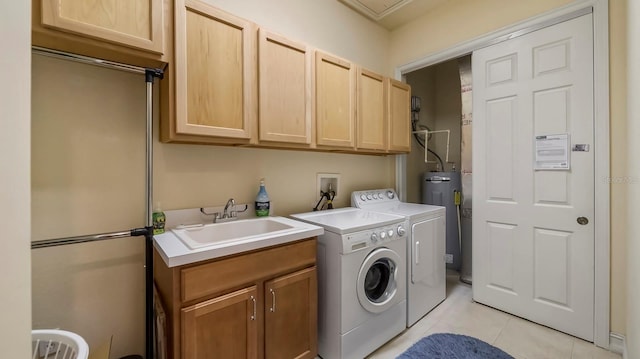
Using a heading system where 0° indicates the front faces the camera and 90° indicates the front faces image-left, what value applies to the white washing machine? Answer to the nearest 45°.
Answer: approximately 315°

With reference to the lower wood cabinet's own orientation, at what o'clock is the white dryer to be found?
The white dryer is roughly at 10 o'clock from the lower wood cabinet.

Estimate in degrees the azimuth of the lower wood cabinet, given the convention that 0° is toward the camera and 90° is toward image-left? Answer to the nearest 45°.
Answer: approximately 315°

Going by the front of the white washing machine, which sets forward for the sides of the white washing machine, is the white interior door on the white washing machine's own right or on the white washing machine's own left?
on the white washing machine's own left

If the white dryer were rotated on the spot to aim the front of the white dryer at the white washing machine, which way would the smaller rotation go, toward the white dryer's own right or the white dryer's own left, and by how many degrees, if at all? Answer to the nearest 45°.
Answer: approximately 90° to the white dryer's own right

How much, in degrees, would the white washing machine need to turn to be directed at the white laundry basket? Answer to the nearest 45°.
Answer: approximately 90° to its right

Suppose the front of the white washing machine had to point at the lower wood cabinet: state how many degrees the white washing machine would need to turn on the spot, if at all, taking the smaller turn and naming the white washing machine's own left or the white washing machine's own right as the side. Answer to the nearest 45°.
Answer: approximately 90° to the white washing machine's own right

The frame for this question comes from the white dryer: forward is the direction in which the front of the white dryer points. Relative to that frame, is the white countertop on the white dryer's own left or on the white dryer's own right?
on the white dryer's own right

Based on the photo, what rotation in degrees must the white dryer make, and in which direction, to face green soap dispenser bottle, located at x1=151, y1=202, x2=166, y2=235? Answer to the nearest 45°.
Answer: approximately 90° to its right
